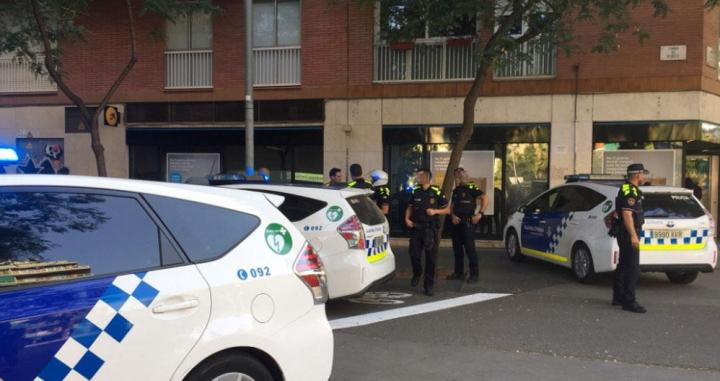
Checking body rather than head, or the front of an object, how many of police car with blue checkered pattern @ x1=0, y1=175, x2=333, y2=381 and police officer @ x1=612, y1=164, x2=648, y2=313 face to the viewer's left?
1

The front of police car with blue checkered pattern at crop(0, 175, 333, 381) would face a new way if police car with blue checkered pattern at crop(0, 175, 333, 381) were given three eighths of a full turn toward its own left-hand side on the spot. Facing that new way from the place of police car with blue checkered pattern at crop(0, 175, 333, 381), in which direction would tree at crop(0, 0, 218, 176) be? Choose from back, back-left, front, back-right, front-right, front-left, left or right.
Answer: back-left

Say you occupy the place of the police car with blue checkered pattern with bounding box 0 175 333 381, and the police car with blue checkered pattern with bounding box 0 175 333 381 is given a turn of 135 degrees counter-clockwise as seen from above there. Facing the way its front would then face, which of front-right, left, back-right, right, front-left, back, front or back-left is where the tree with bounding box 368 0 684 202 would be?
left

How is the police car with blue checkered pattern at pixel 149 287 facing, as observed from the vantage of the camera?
facing to the left of the viewer
